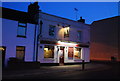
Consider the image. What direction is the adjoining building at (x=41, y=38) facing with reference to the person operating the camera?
facing the viewer and to the right of the viewer

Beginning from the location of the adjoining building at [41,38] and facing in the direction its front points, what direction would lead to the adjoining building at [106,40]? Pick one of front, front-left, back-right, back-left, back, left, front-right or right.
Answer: left
